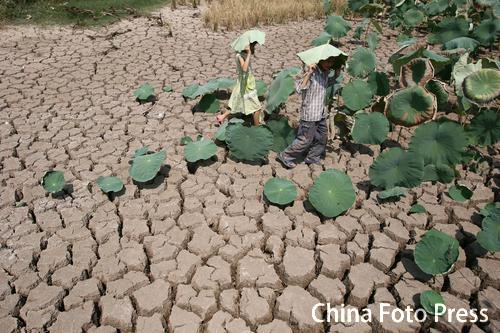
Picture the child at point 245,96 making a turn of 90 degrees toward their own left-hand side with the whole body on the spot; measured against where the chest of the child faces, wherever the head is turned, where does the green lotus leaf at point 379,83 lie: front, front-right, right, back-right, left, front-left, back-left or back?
right

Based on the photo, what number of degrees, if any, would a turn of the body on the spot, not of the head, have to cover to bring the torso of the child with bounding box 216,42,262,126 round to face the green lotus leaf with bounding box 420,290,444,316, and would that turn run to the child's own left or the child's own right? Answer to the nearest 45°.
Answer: approximately 45° to the child's own right

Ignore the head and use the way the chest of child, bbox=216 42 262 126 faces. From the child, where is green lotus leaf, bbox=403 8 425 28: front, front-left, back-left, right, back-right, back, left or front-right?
front-left

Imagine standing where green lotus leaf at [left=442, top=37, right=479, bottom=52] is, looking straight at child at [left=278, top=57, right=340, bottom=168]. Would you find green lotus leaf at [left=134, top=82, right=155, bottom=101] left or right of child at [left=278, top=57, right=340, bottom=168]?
right

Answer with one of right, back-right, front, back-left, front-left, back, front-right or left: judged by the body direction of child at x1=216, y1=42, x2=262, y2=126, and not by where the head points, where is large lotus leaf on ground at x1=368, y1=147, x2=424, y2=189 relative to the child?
front-right

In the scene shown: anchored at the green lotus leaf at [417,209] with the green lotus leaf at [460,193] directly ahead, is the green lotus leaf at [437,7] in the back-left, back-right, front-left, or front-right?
front-left

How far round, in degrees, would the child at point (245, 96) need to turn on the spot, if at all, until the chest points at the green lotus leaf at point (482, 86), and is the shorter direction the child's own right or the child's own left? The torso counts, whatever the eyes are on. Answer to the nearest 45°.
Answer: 0° — they already face it

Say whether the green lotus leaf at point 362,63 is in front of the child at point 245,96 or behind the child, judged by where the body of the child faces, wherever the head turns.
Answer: in front

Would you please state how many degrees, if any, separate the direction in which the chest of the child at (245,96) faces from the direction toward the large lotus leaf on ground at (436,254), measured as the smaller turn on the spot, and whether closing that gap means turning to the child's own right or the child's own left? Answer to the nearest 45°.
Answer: approximately 45° to the child's own right

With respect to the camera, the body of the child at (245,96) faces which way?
to the viewer's right

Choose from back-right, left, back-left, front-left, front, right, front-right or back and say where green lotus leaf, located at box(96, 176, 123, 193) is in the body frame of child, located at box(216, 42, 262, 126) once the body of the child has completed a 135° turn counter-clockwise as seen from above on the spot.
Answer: left

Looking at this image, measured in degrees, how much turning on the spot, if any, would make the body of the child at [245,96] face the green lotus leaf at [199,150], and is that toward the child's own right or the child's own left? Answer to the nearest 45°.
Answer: approximately 135° to the child's own right

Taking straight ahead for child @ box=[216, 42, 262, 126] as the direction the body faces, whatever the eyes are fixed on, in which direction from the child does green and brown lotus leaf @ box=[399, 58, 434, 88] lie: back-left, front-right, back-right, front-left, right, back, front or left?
front

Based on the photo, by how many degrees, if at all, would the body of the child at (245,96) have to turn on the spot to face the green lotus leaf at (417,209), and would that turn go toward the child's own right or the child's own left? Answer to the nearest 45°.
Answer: approximately 45° to the child's own right

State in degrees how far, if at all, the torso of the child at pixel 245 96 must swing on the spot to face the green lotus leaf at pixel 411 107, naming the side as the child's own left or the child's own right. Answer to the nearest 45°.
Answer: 0° — they already face it

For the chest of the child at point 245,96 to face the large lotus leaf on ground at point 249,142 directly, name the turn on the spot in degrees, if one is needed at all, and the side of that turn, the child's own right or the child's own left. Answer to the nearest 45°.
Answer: approximately 90° to the child's own right

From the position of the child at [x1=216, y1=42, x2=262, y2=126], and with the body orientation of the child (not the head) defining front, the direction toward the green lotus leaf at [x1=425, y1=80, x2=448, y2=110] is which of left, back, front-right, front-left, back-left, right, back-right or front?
front
